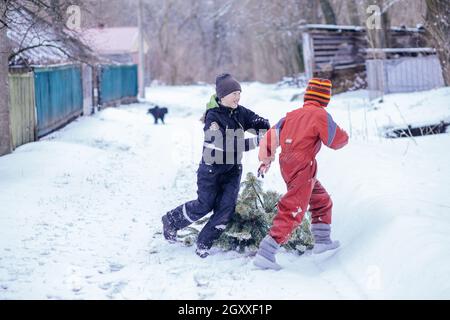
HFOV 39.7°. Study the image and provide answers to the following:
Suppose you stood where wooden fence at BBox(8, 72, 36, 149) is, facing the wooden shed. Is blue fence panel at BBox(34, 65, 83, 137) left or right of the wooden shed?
left

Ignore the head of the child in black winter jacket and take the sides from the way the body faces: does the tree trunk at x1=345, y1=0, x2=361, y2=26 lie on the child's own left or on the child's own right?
on the child's own left

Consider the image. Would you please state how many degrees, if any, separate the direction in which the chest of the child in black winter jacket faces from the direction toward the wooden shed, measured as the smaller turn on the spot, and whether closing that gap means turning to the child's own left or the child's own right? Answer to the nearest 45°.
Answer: approximately 135° to the child's own left

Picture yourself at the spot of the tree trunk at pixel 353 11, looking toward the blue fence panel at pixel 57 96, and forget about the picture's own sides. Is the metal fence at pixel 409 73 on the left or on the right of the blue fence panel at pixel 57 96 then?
left

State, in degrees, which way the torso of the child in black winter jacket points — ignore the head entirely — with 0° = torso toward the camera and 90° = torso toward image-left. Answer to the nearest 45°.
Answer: approximately 315°

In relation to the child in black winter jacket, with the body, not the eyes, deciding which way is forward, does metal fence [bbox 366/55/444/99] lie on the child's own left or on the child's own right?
on the child's own left

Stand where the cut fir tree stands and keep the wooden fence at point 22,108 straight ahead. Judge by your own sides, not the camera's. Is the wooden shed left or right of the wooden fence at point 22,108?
right

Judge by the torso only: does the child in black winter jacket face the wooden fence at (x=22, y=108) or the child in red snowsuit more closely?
the child in red snowsuit
